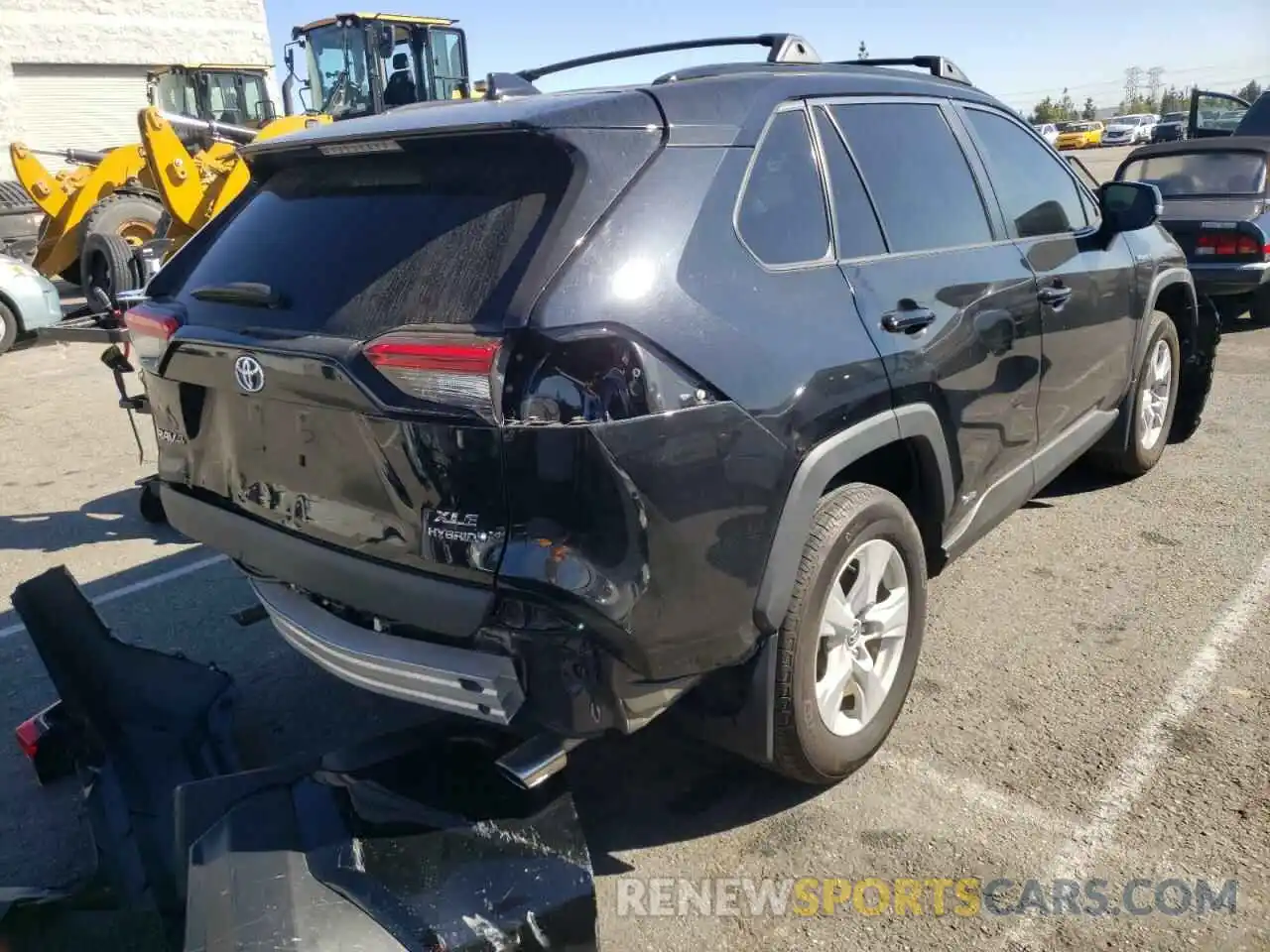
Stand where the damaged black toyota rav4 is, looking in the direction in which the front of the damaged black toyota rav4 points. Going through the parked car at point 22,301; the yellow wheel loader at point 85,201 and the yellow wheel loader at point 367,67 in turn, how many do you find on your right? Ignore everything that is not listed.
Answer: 0

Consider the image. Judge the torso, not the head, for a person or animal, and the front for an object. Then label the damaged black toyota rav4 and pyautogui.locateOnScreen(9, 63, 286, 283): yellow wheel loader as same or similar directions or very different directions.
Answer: very different directions

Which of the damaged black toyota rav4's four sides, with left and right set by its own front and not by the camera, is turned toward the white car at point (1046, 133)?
front

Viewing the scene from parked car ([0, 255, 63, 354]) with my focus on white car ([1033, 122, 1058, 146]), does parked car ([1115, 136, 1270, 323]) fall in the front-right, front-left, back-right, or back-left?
front-right

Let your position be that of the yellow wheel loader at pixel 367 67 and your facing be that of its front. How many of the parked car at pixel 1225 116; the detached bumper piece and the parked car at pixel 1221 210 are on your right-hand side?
0

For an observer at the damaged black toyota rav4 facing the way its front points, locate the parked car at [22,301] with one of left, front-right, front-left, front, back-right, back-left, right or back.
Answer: left

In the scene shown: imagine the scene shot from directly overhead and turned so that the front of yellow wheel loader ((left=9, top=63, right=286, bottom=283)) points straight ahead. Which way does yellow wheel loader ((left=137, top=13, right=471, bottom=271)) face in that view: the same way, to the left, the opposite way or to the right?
the same way

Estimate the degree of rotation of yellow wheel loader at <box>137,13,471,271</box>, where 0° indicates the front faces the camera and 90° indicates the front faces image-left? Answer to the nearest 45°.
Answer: approximately 45°

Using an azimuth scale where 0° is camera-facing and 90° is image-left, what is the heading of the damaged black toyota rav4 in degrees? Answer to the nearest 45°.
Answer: approximately 225°

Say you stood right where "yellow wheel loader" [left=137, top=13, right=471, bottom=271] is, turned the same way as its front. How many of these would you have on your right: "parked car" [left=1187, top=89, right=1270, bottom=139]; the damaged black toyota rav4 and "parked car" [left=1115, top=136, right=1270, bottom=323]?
0

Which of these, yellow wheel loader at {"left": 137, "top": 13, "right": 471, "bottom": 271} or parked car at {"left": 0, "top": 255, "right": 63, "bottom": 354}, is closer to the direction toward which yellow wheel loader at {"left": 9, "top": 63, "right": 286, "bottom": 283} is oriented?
the parked car

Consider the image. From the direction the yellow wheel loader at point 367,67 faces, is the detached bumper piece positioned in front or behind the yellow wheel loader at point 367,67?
in front

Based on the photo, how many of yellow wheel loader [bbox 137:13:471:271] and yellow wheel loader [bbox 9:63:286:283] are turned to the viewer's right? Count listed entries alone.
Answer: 0

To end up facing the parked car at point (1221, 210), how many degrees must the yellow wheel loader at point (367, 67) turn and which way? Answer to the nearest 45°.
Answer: approximately 90° to its left

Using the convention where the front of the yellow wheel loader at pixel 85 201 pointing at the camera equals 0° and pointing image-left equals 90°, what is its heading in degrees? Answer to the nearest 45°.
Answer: approximately 45°

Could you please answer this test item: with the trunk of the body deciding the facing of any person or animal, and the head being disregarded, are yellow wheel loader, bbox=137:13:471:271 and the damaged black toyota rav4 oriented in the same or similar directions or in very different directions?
very different directions
